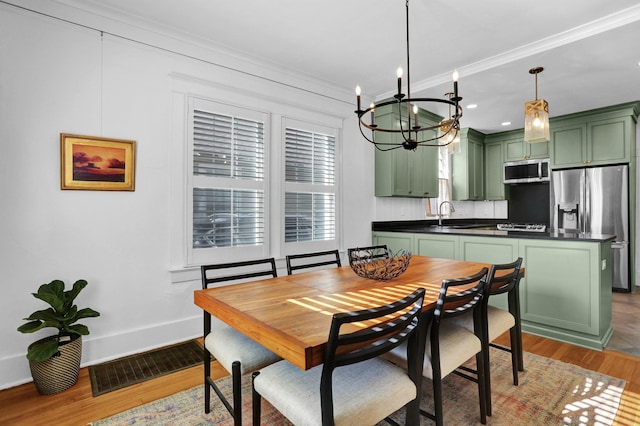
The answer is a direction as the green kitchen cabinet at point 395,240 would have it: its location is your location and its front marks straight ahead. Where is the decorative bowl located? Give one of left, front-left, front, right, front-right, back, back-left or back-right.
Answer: front-left

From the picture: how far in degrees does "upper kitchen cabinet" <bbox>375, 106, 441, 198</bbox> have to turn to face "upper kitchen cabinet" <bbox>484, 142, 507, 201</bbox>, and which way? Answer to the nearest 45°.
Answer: approximately 90° to its left

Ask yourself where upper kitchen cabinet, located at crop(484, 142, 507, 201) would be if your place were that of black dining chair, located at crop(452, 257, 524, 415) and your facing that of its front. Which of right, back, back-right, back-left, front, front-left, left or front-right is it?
front-right

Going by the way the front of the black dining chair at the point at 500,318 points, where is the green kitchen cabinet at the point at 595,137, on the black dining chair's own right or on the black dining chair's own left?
on the black dining chair's own right

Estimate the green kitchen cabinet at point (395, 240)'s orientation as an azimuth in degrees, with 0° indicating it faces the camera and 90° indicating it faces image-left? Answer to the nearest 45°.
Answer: approximately 45°

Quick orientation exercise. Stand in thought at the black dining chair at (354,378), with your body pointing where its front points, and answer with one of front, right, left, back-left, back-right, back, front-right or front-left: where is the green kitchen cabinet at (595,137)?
right

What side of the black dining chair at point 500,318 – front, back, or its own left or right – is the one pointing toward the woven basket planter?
left

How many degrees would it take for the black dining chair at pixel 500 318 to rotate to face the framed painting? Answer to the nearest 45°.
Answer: approximately 45° to its left

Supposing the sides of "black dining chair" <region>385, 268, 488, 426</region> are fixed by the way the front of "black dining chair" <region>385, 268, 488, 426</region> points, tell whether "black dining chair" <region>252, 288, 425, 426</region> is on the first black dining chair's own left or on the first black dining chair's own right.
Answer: on the first black dining chair's own left

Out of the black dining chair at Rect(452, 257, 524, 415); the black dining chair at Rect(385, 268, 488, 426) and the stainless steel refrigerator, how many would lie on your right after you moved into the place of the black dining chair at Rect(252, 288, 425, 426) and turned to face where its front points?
3

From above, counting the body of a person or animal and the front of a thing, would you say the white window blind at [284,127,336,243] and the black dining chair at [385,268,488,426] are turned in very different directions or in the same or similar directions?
very different directions

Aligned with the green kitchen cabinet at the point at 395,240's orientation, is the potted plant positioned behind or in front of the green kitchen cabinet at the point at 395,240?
in front

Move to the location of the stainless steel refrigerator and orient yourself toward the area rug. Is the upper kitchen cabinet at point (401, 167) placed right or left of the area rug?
right

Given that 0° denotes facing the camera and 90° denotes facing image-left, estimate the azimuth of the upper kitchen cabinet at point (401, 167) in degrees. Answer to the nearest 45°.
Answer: approximately 315°
